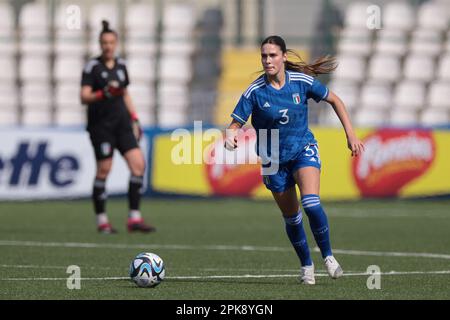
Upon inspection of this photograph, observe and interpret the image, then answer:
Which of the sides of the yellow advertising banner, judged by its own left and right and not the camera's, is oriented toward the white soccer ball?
front

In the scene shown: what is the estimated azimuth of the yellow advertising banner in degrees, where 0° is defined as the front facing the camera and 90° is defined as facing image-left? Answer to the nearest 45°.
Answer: approximately 0°

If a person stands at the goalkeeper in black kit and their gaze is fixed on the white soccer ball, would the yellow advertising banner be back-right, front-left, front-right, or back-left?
back-left

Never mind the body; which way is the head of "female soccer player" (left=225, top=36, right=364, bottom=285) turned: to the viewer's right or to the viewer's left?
to the viewer's left

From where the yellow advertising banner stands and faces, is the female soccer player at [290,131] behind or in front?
in front

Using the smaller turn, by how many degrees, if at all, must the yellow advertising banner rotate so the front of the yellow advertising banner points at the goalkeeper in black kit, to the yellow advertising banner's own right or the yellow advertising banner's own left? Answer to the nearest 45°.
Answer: approximately 45° to the yellow advertising banner's own right

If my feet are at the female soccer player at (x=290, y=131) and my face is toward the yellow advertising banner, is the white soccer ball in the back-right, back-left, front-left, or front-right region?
back-left
